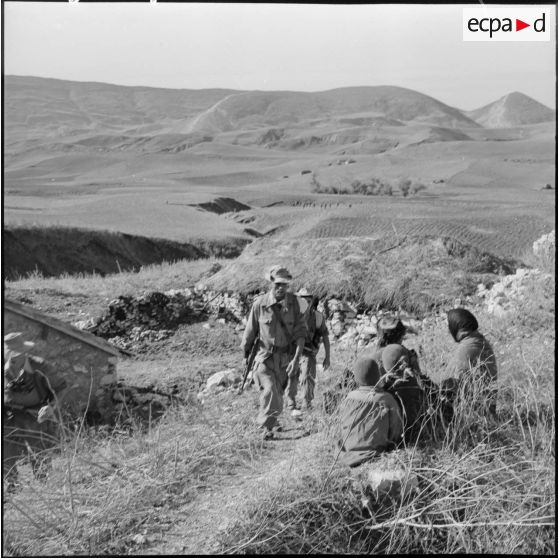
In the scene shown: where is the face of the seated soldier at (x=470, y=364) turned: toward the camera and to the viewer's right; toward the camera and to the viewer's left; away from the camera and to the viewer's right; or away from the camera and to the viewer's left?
away from the camera and to the viewer's left

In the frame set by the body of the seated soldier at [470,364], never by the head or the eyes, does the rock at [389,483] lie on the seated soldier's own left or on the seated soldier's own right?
on the seated soldier's own left

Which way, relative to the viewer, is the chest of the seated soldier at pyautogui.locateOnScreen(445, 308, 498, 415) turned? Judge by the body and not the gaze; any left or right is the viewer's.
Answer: facing away from the viewer and to the left of the viewer

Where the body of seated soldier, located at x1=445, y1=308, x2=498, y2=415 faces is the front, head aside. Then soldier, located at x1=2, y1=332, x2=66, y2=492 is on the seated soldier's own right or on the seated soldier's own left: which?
on the seated soldier's own left

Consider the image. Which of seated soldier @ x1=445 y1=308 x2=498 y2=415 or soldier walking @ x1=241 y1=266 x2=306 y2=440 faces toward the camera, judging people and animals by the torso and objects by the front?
the soldier walking

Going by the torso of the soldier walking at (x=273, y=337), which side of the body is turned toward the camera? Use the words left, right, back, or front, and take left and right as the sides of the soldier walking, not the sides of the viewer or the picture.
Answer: front

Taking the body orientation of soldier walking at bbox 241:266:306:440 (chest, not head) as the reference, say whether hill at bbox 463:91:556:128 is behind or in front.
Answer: behind

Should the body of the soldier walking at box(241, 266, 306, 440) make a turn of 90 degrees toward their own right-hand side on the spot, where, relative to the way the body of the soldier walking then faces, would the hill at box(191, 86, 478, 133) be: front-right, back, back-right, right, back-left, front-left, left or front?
right

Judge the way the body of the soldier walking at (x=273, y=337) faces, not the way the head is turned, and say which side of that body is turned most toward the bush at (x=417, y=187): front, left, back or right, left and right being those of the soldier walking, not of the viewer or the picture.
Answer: back

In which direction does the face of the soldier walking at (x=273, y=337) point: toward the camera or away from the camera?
toward the camera
